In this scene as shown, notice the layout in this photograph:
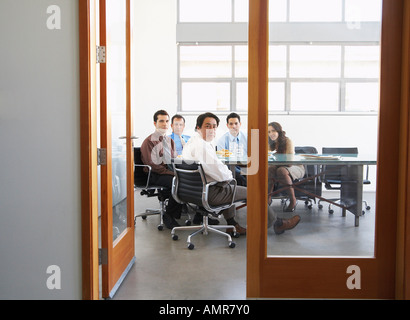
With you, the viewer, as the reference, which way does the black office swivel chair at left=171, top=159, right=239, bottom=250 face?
facing away from the viewer and to the right of the viewer

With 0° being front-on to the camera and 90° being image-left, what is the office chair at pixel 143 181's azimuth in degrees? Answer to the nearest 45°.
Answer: approximately 270°

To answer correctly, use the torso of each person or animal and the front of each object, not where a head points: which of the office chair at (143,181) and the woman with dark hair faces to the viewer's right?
the office chair

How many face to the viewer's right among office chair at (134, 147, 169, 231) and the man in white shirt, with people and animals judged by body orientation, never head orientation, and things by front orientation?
2

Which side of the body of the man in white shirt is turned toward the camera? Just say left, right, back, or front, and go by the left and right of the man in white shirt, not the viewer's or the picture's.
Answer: right

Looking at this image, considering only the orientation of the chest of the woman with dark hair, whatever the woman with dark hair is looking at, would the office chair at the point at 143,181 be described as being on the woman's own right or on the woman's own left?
on the woman's own right

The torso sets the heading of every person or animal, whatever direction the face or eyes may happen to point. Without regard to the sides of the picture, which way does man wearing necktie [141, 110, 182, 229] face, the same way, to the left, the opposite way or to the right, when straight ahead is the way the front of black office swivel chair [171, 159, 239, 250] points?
to the right

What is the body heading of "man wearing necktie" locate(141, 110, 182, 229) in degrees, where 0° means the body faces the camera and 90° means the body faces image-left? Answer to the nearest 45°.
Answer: approximately 315°
